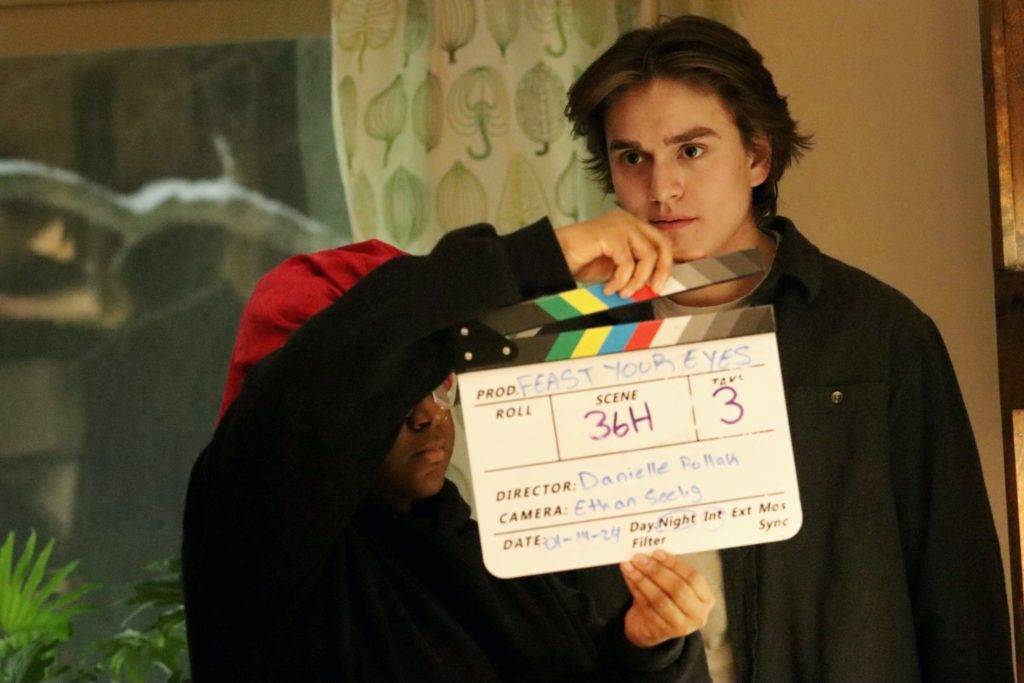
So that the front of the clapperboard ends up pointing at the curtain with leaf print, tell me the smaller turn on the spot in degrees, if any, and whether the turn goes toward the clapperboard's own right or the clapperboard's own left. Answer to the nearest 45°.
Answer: approximately 180°

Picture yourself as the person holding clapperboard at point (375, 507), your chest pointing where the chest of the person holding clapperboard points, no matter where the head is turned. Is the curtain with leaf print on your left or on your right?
on your left

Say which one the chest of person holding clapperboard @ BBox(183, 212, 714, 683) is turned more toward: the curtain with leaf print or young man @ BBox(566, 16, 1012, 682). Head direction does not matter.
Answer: the young man

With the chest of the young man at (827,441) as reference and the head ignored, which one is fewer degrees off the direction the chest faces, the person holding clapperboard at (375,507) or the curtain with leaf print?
the person holding clapperboard

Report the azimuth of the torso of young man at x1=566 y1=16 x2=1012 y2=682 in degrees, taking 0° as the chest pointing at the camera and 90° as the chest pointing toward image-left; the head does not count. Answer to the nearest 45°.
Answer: approximately 45°

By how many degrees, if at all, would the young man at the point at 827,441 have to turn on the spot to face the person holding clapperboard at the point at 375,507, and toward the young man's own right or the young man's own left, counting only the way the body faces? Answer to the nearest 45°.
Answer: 0° — they already face them

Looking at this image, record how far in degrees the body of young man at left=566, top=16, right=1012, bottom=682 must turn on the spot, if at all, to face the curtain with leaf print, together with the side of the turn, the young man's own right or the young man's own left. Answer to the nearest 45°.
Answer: approximately 90° to the young man's own right
